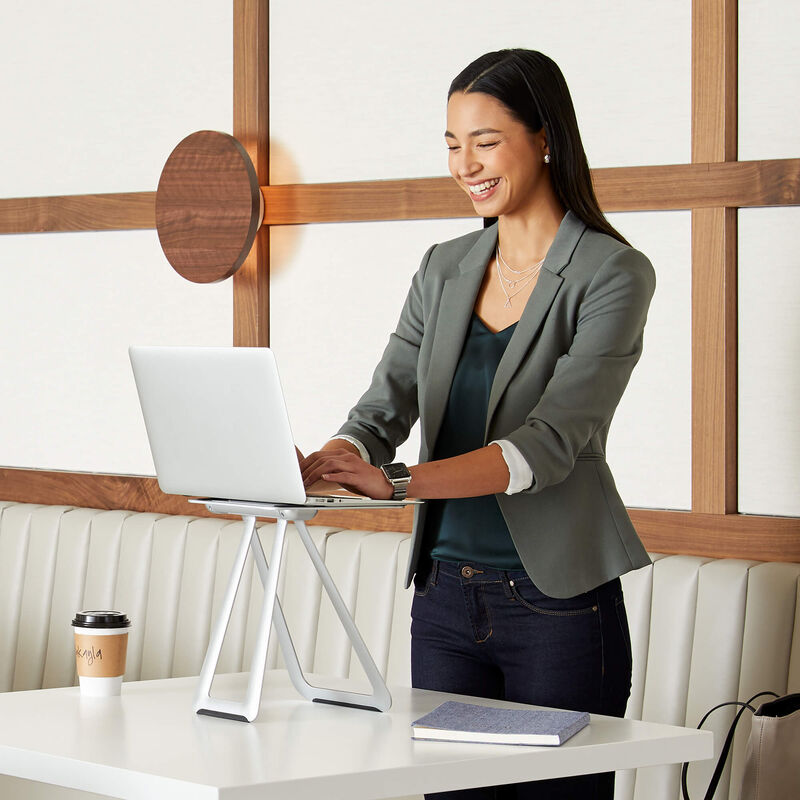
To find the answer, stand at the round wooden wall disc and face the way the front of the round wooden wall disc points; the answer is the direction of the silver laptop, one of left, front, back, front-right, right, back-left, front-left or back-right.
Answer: front-left

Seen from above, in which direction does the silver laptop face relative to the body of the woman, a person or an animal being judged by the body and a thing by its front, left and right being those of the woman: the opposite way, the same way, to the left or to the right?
the opposite way

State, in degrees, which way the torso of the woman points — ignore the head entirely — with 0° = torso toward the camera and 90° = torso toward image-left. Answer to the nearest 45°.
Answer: approximately 45°

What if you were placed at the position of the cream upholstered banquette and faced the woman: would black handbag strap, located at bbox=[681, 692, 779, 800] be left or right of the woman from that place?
left

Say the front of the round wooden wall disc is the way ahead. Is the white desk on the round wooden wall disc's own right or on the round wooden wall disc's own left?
on the round wooden wall disc's own left

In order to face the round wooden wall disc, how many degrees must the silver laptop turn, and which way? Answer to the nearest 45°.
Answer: approximately 45° to its left

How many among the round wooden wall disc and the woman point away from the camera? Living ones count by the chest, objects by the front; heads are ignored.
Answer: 0

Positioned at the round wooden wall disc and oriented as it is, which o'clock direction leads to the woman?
The woman is roughly at 10 o'clock from the round wooden wall disc.

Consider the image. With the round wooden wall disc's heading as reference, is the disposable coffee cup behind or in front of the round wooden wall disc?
in front

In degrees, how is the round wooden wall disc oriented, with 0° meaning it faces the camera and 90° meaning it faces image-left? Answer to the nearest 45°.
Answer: approximately 45°

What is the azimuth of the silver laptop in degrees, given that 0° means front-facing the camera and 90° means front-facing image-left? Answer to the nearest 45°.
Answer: approximately 225°
